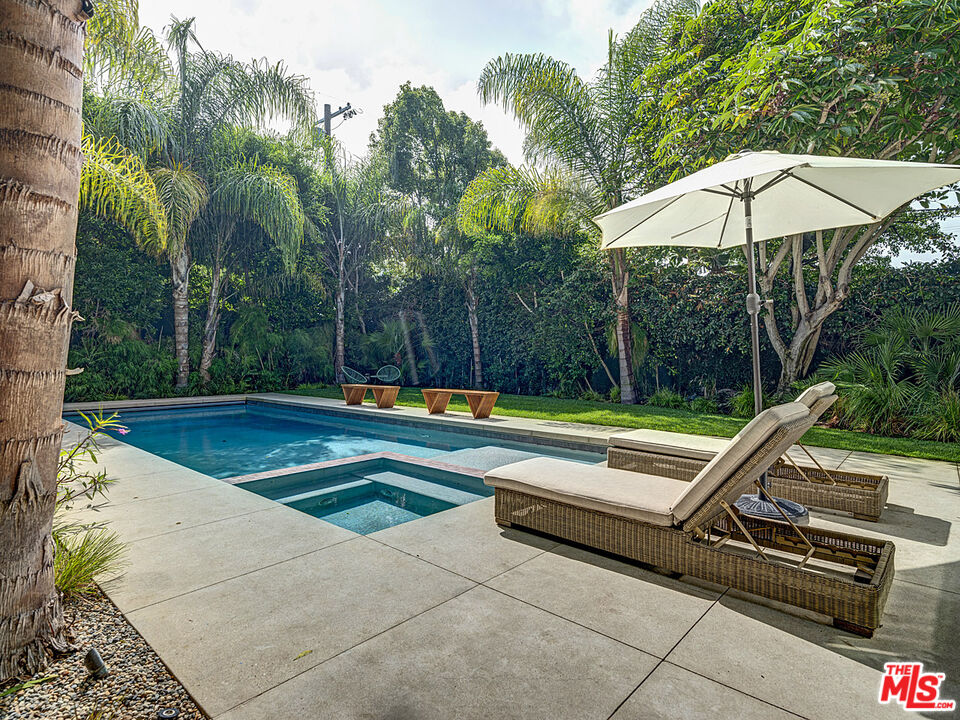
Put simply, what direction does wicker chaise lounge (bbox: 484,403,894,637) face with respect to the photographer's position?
facing away from the viewer and to the left of the viewer

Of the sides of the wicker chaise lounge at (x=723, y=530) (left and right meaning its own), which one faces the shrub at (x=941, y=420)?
right

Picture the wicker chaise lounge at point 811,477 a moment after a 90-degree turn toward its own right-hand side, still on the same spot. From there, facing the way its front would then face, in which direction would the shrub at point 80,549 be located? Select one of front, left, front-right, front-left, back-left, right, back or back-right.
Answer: back

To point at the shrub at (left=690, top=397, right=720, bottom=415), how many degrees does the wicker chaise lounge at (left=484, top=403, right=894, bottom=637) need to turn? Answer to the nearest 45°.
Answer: approximately 45° to its right

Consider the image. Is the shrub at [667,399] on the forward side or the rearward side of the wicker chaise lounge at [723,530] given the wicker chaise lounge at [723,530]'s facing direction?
on the forward side

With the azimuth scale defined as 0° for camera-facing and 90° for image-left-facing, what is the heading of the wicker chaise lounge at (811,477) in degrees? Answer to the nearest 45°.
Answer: approximately 135°

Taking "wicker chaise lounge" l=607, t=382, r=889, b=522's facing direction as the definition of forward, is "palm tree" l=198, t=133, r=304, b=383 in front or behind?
in front

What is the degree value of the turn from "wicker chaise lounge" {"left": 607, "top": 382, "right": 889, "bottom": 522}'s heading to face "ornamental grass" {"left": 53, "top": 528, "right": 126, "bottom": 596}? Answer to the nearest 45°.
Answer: approximately 90° to its left

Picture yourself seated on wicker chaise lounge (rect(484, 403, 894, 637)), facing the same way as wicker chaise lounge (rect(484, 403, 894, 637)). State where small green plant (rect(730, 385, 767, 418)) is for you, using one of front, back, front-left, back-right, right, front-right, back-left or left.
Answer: front-right

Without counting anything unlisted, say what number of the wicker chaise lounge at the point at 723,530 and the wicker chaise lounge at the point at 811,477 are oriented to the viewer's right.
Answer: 0

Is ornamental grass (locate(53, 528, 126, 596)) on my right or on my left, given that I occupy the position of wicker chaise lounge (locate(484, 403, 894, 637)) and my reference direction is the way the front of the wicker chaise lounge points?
on my left

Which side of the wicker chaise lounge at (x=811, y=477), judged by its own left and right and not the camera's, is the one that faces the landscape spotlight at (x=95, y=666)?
left
